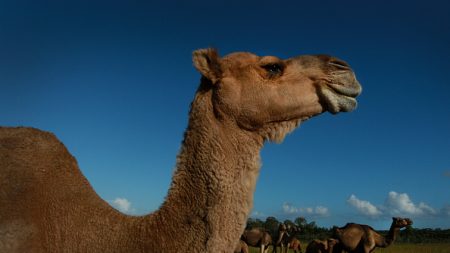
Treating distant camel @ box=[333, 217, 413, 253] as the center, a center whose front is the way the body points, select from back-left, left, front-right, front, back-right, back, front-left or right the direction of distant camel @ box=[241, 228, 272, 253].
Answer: back-left

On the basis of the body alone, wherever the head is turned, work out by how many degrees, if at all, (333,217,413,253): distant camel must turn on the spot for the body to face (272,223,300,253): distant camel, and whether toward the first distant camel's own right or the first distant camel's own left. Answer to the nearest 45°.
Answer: approximately 135° to the first distant camel's own left

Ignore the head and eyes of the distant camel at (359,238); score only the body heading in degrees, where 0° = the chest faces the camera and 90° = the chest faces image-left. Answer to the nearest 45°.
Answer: approximately 270°

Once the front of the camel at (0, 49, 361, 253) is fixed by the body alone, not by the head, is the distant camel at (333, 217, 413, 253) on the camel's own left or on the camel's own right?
on the camel's own left

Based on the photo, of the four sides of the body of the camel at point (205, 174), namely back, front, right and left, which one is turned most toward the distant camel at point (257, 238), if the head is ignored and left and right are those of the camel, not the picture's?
left

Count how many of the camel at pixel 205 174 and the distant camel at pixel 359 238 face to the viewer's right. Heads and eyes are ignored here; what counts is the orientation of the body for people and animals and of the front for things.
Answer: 2

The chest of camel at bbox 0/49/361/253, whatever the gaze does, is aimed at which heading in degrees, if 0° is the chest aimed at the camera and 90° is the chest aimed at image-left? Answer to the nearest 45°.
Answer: approximately 270°
